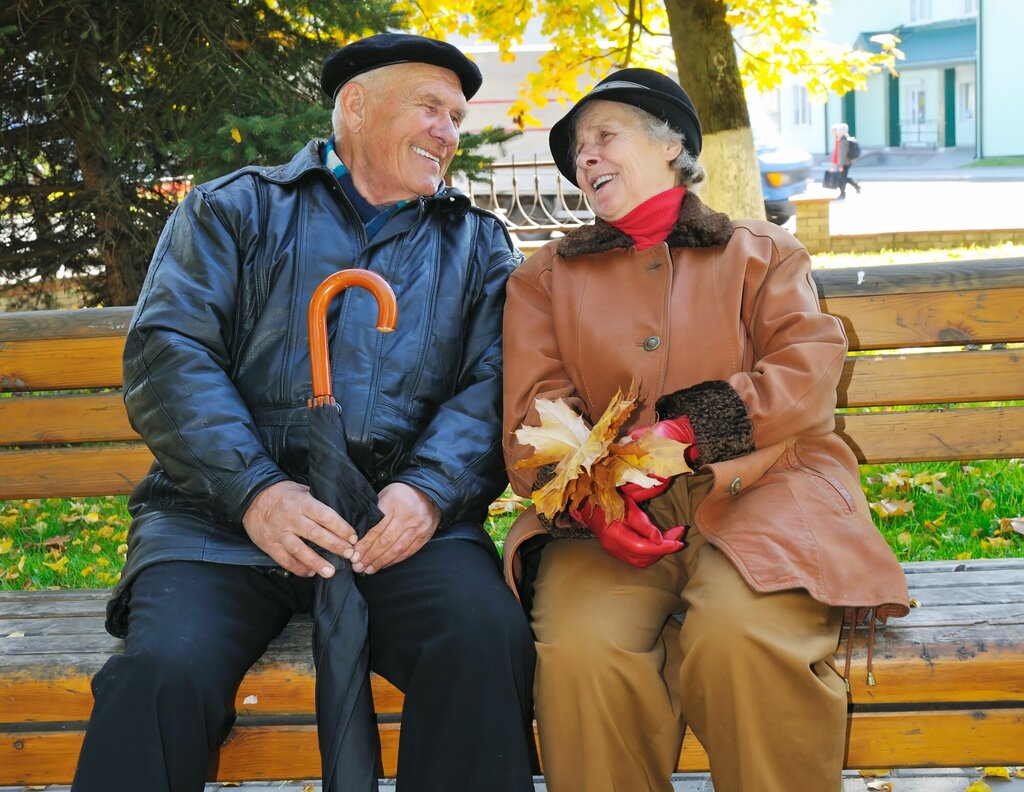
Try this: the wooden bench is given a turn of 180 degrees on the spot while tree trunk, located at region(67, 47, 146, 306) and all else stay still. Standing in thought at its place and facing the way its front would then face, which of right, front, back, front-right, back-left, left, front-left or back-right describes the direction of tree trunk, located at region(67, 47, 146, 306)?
front-left

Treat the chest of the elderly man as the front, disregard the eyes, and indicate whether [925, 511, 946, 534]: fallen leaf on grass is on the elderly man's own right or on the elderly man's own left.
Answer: on the elderly man's own left

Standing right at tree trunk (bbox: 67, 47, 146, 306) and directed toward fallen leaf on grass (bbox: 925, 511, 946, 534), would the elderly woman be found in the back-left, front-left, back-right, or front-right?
front-right

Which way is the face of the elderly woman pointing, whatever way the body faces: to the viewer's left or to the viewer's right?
to the viewer's left

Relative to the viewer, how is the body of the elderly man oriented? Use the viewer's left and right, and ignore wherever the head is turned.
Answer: facing the viewer

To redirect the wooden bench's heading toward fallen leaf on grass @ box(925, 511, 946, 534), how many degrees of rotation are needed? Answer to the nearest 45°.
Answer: approximately 135° to its left

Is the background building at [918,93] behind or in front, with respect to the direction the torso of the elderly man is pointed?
behind

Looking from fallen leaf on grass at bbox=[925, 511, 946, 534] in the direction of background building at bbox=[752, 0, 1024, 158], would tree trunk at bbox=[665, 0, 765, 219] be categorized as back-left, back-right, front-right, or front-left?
front-left

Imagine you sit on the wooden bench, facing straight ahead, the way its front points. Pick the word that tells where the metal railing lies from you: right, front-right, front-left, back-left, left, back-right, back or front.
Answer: back

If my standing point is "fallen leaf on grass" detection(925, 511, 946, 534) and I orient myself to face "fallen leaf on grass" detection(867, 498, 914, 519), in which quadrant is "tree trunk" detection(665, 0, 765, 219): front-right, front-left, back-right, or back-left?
front-right

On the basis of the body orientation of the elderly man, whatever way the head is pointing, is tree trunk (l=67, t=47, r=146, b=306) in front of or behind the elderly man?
behind

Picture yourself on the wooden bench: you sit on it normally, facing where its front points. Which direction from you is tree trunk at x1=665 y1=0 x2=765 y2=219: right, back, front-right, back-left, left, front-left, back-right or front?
back

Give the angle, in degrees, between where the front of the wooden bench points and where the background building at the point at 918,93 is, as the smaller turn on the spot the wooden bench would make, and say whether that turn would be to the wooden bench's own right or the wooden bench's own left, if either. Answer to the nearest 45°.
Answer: approximately 180°

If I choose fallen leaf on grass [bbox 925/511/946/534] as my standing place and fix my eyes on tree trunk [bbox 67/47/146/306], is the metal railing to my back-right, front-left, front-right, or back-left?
front-right

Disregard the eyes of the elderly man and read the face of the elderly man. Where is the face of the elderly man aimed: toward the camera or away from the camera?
toward the camera

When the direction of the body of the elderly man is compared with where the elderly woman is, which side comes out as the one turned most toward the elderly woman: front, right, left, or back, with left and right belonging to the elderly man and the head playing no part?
left
